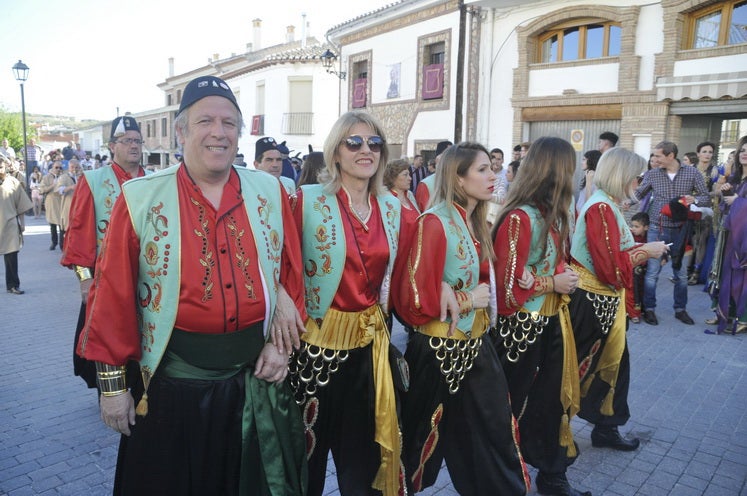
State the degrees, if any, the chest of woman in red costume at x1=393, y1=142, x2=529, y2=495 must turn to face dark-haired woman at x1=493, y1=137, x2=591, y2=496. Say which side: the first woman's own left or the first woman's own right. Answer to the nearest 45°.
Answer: approximately 90° to the first woman's own left

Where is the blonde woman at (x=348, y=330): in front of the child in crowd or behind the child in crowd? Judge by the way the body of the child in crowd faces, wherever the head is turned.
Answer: in front

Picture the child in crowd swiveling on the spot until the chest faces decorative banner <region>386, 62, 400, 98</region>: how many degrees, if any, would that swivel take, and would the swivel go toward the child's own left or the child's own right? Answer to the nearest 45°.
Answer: approximately 90° to the child's own right

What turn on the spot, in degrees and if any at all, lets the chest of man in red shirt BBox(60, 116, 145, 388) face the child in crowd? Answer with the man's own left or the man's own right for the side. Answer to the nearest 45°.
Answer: approximately 45° to the man's own left

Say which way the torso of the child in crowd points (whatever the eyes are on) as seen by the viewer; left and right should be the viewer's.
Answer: facing the viewer and to the left of the viewer

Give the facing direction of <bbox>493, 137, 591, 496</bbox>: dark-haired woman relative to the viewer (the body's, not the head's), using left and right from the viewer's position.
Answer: facing to the right of the viewer

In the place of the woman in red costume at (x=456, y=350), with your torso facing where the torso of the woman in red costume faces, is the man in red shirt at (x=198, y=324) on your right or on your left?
on your right

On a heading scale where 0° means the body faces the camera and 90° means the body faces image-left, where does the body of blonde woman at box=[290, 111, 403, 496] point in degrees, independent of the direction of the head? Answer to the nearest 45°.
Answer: approximately 315°

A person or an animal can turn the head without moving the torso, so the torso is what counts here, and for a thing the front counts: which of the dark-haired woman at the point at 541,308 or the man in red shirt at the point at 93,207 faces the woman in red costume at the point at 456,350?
the man in red shirt

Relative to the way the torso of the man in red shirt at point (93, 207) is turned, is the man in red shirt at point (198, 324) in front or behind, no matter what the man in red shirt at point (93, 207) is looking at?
in front

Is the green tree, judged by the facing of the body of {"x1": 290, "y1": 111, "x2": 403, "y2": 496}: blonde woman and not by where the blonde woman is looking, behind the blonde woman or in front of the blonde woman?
behind

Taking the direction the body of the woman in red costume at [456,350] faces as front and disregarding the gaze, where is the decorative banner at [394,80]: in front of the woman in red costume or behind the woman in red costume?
behind
